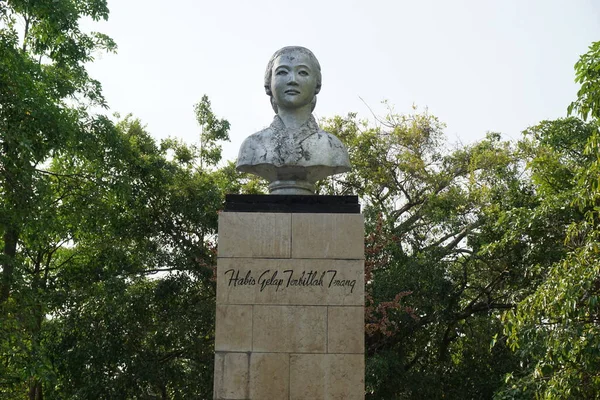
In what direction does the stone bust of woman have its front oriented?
toward the camera

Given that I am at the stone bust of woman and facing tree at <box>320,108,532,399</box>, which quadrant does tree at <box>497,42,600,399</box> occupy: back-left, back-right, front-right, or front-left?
front-right

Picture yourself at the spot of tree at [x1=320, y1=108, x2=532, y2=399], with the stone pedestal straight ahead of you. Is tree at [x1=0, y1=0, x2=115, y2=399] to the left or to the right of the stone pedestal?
right

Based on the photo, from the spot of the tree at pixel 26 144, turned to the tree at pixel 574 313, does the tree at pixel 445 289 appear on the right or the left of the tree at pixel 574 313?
left

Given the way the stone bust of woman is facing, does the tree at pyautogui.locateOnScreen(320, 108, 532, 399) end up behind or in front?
behind

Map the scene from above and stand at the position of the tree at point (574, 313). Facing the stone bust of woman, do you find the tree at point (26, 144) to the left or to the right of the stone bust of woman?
right

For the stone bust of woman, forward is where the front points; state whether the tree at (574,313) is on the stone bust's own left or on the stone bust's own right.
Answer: on the stone bust's own left

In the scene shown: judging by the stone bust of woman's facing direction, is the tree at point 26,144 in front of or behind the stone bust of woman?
behind
